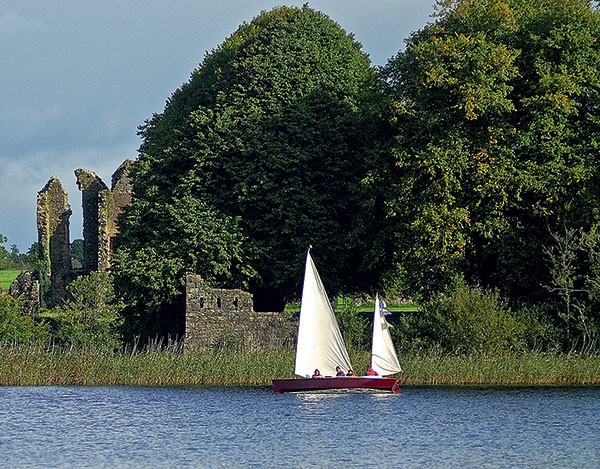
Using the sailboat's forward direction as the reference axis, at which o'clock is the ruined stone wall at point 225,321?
The ruined stone wall is roughly at 2 o'clock from the sailboat.

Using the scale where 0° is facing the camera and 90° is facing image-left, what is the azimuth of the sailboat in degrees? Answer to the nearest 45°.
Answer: approximately 90°

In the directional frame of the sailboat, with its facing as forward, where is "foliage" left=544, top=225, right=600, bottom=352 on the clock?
The foliage is roughly at 5 o'clock from the sailboat.

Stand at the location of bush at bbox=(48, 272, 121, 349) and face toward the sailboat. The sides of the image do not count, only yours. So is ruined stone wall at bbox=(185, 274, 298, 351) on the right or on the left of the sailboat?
left

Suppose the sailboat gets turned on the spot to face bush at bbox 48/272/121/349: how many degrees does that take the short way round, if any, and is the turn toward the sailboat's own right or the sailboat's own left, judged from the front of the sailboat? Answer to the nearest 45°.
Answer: approximately 45° to the sailboat's own right

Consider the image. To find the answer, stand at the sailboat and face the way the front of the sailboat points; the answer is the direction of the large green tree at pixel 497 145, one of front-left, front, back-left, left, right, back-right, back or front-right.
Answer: back-right

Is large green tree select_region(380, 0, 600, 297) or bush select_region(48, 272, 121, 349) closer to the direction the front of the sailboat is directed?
the bush

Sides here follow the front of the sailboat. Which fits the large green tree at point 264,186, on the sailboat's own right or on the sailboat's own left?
on the sailboat's own right

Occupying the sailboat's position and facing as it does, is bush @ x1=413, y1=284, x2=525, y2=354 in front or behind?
behind

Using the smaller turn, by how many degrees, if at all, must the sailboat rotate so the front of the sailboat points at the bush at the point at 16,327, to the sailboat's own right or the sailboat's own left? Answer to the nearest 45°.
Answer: approximately 45° to the sailboat's own right

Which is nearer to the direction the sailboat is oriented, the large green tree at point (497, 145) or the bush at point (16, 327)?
the bush
